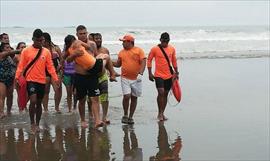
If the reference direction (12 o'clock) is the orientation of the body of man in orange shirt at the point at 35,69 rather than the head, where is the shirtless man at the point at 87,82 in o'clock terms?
The shirtless man is roughly at 9 o'clock from the man in orange shirt.

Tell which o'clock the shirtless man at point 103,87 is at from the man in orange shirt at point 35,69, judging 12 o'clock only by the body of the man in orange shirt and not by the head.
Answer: The shirtless man is roughly at 8 o'clock from the man in orange shirt.

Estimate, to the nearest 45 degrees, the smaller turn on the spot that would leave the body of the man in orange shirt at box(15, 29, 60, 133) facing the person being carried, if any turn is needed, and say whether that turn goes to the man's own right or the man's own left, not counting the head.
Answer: approximately 90° to the man's own left

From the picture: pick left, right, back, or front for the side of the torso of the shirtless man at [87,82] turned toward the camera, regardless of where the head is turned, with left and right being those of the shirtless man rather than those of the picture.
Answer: front

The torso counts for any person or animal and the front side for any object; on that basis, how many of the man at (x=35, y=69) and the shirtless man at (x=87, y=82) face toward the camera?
2

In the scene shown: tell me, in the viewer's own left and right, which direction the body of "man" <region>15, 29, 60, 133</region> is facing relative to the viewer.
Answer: facing the viewer

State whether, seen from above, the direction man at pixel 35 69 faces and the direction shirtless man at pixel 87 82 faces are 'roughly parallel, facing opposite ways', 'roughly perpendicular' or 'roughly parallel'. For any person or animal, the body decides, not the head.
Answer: roughly parallel

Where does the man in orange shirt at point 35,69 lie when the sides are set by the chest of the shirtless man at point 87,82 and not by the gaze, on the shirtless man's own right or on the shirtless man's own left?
on the shirtless man's own right
